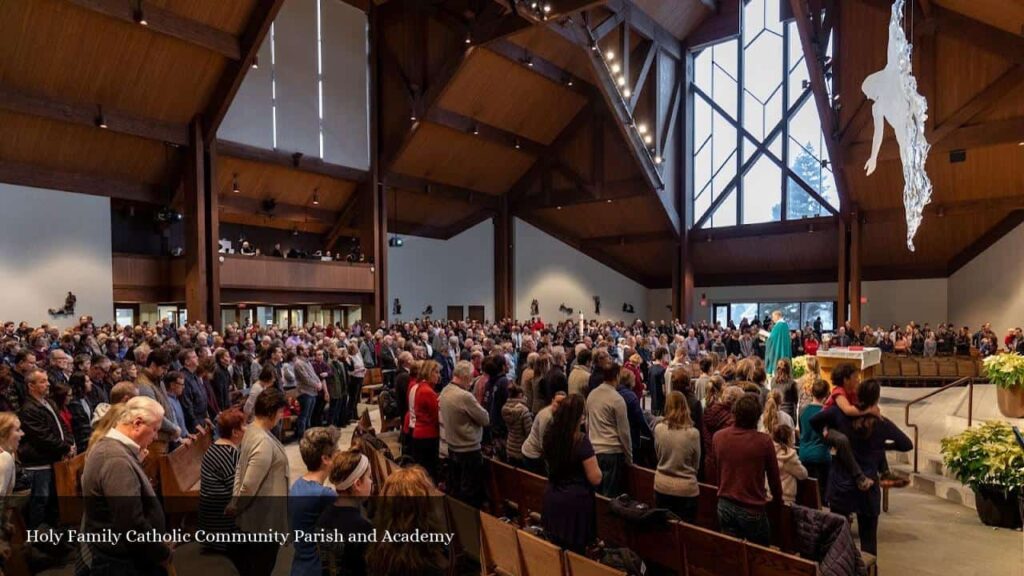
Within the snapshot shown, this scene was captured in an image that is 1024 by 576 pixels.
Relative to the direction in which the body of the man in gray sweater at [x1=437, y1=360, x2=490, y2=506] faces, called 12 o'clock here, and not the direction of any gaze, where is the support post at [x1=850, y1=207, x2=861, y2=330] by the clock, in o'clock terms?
The support post is roughly at 12 o'clock from the man in gray sweater.

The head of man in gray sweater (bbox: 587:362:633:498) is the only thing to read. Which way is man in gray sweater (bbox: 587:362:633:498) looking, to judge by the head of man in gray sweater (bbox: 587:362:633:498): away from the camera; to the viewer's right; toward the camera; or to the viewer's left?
away from the camera

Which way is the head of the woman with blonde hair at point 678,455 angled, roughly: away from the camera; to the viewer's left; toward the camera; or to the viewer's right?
away from the camera

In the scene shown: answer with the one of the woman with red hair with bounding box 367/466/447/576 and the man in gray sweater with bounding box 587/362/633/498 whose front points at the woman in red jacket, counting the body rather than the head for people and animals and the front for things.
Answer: the woman with red hair

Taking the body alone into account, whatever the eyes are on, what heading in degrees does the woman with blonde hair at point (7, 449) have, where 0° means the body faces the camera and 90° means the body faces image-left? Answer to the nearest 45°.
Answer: approximately 270°

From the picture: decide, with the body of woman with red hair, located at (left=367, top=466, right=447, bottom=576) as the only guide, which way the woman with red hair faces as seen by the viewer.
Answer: away from the camera

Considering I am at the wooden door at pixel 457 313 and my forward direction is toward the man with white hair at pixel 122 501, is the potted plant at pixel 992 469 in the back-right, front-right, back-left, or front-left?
front-left

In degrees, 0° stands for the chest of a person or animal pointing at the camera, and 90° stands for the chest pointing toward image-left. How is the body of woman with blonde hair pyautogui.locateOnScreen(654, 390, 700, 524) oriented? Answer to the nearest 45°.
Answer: approximately 180°

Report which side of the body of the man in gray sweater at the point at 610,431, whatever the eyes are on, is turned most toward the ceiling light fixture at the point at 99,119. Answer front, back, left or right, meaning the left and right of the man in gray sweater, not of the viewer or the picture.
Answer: left

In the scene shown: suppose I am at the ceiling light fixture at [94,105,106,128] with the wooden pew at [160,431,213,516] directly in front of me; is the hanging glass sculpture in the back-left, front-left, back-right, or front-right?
front-left

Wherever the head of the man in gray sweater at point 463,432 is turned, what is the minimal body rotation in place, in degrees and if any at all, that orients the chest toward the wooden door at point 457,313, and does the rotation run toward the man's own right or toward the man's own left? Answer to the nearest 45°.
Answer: approximately 45° to the man's own left

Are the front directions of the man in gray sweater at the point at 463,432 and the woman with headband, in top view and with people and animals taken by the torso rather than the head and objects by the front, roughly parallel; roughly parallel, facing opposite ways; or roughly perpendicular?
roughly parallel

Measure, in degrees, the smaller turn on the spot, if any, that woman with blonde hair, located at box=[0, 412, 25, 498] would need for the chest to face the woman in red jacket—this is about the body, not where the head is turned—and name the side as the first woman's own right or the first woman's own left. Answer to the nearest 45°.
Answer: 0° — they already face them

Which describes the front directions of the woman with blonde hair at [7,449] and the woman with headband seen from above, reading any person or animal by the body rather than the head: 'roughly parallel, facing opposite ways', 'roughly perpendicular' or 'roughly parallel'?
roughly parallel

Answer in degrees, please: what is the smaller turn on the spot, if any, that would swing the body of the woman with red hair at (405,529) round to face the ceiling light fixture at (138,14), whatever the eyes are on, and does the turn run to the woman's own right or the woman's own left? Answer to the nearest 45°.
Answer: approximately 45° to the woman's own left

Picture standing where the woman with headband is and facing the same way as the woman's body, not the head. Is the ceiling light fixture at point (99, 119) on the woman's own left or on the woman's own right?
on the woman's own left

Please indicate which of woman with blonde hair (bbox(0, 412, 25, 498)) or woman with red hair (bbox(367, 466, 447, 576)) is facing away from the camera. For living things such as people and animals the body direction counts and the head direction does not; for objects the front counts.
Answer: woman with red hair (bbox(367, 466, 447, 576))

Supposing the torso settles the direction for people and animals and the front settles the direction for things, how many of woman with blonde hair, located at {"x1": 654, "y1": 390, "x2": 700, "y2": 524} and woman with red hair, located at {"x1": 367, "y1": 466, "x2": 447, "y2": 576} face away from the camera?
2
